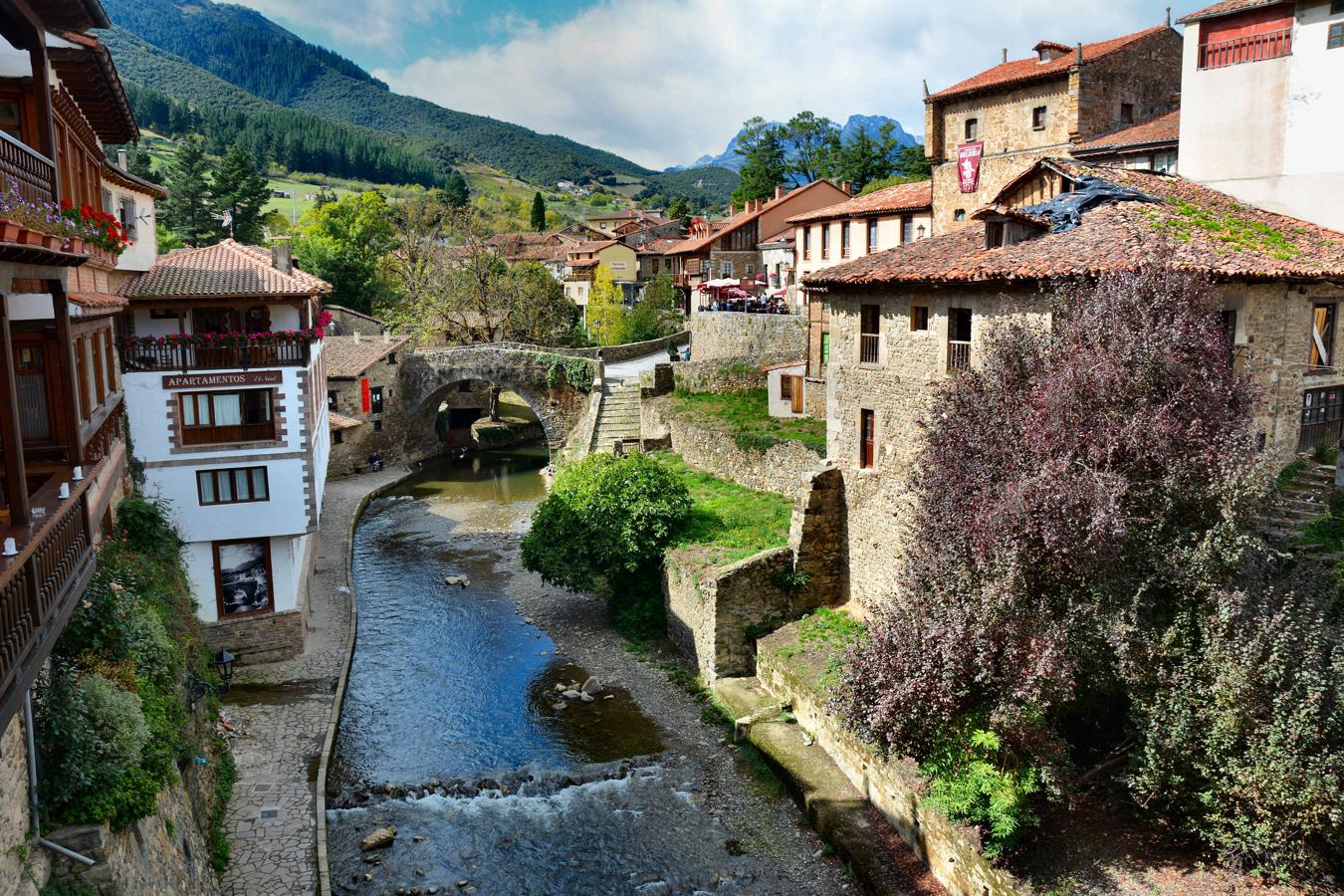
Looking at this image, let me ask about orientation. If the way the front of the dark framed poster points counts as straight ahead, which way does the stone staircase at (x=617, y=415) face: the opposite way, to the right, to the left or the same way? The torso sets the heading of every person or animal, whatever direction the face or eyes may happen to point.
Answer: the same way

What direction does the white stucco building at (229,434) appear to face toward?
toward the camera

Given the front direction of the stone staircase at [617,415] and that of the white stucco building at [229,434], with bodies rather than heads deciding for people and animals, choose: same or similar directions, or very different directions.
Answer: same or similar directions

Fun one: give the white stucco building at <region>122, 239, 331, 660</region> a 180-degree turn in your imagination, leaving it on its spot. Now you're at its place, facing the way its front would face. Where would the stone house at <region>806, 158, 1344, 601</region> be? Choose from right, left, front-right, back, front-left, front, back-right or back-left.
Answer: back-right

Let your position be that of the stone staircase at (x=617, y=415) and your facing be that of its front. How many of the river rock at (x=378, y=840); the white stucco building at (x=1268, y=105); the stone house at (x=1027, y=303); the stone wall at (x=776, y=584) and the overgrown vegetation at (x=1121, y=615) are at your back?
0

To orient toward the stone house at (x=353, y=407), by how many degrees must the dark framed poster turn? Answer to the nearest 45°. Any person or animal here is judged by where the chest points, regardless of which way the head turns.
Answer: approximately 180°

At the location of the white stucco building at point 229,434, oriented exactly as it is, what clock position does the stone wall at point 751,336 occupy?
The stone wall is roughly at 8 o'clock from the white stucco building.

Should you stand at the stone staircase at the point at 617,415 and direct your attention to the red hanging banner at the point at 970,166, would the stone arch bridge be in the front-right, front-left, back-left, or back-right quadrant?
back-left

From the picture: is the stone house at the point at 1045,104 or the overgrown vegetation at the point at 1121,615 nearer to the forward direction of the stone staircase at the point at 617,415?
the overgrown vegetation

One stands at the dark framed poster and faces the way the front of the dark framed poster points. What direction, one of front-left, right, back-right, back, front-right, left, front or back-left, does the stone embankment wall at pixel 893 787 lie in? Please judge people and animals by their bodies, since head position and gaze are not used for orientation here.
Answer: front-left

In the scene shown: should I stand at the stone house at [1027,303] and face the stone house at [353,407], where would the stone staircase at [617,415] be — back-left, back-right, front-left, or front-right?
front-right

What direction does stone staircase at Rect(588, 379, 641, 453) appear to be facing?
toward the camera

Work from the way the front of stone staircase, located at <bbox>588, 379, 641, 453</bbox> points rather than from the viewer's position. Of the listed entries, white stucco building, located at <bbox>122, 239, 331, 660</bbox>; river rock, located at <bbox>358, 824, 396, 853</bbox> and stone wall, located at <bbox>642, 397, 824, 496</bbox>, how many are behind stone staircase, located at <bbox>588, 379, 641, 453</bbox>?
0

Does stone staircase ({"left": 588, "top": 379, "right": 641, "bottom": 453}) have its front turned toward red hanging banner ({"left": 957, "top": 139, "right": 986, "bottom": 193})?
no

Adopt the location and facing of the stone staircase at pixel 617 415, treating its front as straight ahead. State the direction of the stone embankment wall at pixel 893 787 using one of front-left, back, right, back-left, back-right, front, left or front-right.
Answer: front

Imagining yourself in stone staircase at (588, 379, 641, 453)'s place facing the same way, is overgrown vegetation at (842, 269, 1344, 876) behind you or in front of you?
in front

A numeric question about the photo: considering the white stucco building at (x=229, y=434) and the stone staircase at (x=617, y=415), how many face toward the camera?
2

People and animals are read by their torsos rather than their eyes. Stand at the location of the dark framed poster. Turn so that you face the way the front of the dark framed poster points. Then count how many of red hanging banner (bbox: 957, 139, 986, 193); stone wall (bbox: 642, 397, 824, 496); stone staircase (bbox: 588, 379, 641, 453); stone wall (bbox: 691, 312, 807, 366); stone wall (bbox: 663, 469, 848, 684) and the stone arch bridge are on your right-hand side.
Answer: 0

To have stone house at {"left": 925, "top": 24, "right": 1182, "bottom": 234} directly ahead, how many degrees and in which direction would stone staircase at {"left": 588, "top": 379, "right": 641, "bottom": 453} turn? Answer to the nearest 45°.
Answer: approximately 45° to its left
